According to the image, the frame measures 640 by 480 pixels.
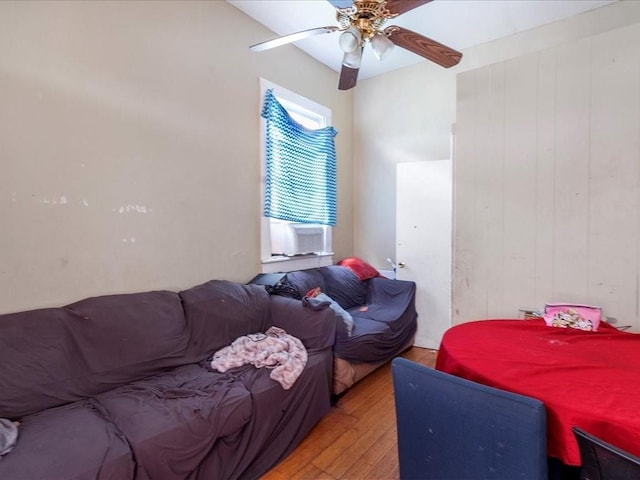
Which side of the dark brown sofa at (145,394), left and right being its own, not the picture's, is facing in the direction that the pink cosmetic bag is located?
front

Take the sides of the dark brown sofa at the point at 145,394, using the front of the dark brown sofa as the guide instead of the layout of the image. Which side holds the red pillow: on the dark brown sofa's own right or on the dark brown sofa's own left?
on the dark brown sofa's own left

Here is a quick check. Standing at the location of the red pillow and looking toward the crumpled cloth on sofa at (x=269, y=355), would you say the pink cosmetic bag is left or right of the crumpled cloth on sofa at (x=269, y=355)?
left

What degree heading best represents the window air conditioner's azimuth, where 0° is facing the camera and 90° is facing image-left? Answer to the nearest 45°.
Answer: approximately 315°

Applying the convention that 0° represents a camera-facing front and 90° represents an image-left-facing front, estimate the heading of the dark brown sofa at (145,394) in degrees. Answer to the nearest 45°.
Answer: approximately 315°

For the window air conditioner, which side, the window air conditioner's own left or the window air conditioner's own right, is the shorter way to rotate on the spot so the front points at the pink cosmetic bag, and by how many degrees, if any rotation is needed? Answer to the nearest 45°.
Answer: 0° — it already faces it

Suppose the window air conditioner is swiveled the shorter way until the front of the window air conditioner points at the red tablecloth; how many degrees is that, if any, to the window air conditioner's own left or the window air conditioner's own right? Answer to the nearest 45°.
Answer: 0° — it already faces it

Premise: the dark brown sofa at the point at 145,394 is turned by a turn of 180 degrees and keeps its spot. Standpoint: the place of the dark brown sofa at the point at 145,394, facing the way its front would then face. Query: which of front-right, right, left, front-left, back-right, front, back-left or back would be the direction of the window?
right

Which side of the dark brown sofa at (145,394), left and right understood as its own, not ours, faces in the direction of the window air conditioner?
left

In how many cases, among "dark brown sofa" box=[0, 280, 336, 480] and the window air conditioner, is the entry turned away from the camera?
0
